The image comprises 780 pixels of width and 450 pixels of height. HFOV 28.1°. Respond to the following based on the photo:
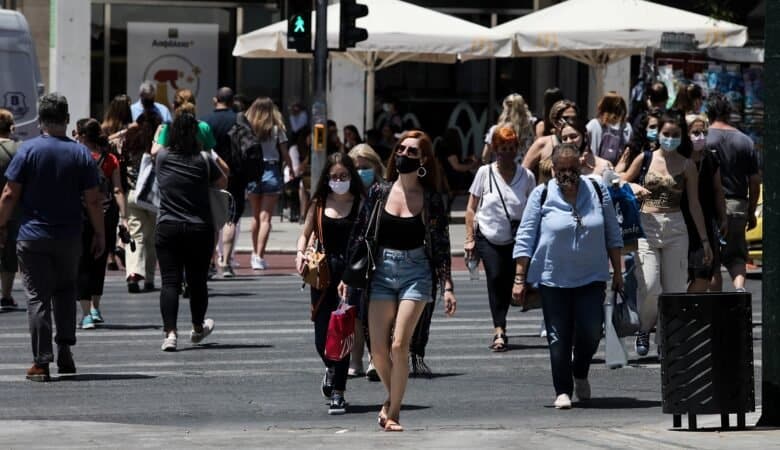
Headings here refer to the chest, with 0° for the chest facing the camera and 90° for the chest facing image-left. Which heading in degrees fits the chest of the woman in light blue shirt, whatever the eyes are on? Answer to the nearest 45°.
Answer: approximately 0°

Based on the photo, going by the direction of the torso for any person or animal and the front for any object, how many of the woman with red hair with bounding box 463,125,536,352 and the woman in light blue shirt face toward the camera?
2

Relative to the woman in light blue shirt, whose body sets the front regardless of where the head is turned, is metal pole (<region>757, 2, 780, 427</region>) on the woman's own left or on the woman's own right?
on the woman's own left

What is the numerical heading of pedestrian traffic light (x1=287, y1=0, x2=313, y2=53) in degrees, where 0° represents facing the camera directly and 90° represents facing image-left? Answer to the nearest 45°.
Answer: approximately 0°

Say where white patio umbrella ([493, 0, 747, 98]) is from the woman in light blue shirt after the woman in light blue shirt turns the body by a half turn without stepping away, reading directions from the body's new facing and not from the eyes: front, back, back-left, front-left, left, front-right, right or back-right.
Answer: front

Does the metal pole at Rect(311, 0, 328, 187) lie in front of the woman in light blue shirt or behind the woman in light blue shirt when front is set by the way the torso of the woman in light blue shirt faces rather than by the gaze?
behind

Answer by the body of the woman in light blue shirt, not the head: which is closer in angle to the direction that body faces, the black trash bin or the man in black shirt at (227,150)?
the black trash bin

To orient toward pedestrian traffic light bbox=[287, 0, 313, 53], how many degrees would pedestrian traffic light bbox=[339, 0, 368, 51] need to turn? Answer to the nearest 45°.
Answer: approximately 135° to its left

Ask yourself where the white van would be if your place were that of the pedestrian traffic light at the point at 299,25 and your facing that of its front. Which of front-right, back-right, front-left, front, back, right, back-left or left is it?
front-right
